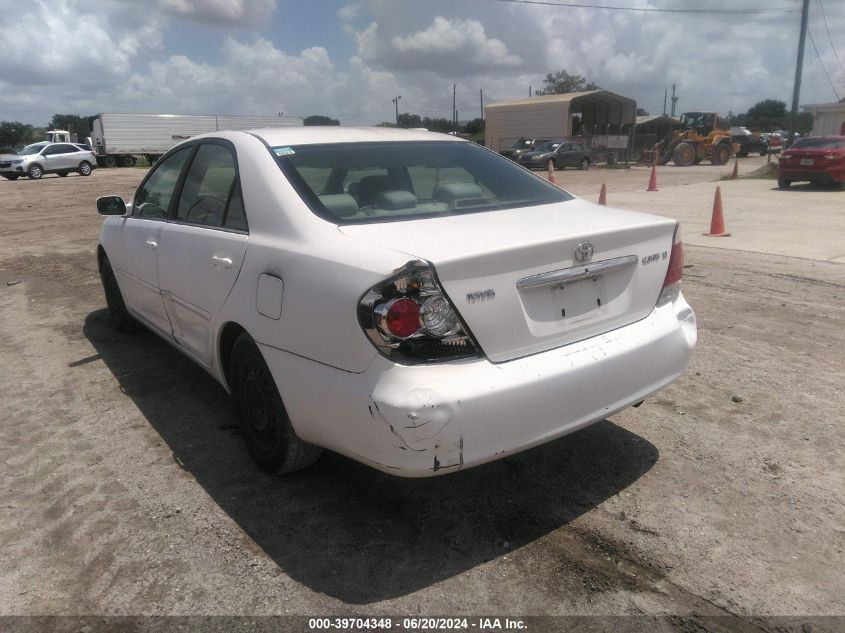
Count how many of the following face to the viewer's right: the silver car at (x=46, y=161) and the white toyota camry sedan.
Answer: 0

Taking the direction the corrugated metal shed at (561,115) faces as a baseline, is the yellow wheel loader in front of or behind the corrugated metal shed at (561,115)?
in front

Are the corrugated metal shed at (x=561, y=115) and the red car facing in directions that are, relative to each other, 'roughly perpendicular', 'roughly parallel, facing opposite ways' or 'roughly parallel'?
roughly perpendicular

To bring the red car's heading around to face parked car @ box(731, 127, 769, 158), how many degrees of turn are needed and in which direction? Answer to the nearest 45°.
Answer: approximately 45° to its left

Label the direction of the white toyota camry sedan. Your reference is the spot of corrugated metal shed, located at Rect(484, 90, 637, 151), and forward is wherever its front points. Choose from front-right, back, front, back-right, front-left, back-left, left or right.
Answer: front-right

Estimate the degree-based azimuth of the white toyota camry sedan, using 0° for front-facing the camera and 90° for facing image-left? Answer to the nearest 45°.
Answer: approximately 135°

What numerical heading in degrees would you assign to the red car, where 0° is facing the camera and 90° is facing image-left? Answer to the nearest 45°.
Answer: approximately 225°

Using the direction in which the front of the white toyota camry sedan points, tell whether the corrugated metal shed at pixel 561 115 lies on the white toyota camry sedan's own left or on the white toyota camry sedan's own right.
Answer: on the white toyota camry sedan's own right
